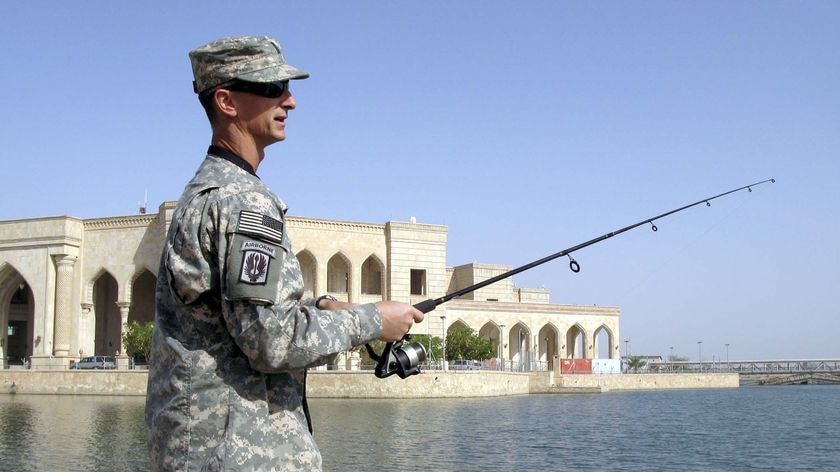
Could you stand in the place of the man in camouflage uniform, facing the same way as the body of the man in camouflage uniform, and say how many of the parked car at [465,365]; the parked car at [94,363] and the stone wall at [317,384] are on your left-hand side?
3

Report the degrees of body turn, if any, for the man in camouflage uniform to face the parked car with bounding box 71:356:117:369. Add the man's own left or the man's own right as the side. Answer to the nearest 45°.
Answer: approximately 90° to the man's own left

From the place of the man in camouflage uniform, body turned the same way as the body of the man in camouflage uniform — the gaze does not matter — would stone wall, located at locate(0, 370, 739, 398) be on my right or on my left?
on my left

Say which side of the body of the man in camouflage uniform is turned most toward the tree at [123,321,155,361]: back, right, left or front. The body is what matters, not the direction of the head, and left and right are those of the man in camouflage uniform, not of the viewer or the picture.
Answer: left

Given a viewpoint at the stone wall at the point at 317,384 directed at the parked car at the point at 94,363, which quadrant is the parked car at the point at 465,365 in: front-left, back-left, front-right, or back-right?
back-right

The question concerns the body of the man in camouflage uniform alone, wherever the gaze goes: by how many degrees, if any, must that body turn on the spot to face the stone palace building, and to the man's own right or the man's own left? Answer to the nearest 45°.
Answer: approximately 90° to the man's own left

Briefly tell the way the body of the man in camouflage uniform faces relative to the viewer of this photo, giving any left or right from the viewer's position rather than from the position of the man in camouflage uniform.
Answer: facing to the right of the viewer
